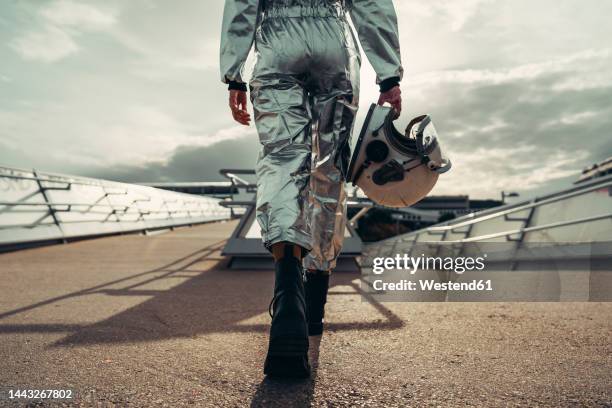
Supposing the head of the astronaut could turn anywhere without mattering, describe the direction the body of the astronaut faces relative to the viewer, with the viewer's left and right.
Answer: facing away from the viewer

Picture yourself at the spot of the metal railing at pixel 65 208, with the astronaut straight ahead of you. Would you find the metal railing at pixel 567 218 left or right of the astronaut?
left

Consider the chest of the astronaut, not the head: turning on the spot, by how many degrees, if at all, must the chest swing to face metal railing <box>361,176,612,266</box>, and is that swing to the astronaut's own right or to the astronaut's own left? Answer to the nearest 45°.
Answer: approximately 45° to the astronaut's own right

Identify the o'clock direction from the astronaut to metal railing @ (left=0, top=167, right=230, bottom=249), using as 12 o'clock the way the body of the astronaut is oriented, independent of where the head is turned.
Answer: The metal railing is roughly at 11 o'clock from the astronaut.
